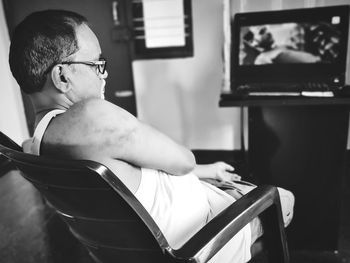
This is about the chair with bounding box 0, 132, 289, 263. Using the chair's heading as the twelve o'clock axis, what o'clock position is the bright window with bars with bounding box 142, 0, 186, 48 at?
The bright window with bars is roughly at 11 o'clock from the chair.

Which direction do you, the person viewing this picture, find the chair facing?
facing away from the viewer and to the right of the viewer

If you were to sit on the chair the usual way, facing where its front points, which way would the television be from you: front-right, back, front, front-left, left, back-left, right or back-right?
front

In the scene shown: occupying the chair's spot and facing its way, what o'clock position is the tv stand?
The tv stand is roughly at 12 o'clock from the chair.

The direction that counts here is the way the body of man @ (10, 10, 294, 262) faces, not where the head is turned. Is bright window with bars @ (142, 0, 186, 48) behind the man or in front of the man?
in front

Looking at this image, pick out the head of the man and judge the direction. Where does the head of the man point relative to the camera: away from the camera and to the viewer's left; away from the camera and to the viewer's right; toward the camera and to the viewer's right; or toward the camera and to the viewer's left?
away from the camera and to the viewer's right

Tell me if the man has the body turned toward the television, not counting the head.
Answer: yes

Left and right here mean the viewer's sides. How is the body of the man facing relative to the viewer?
facing away from the viewer and to the right of the viewer

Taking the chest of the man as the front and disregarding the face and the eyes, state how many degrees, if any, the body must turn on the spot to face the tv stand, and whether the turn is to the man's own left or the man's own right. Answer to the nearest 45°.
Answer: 0° — they already face it
